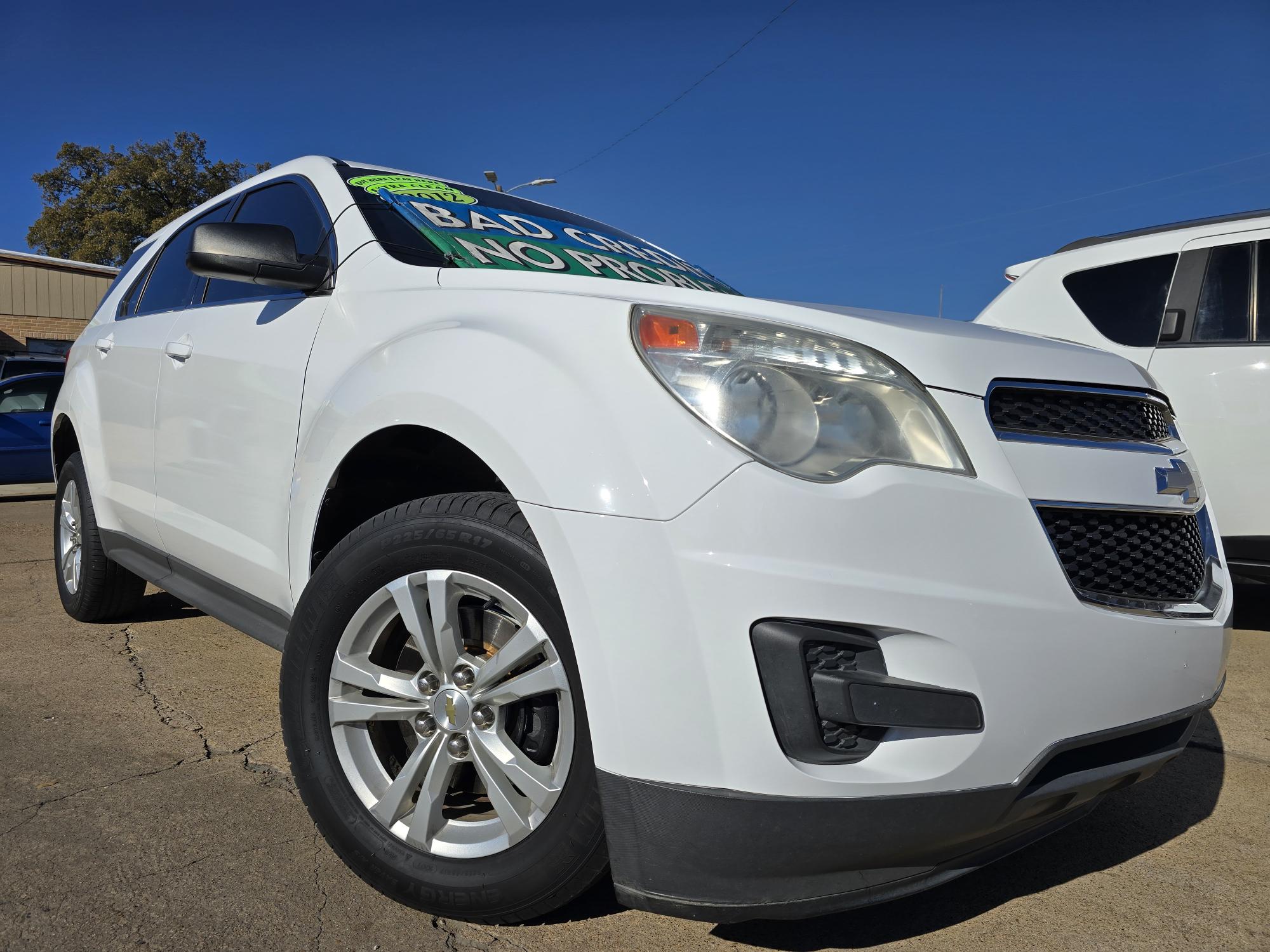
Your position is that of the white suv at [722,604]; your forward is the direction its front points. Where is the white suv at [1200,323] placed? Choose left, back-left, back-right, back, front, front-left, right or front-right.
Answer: left

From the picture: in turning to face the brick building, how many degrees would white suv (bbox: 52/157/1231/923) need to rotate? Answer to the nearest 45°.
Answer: approximately 180°

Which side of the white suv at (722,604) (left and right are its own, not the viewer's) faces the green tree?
back

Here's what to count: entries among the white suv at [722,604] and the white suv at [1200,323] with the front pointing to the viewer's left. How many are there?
0

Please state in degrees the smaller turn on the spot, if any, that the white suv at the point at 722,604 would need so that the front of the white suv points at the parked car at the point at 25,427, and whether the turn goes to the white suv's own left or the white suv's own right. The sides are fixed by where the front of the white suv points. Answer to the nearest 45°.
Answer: approximately 180°

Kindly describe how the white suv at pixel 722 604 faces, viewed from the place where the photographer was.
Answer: facing the viewer and to the right of the viewer

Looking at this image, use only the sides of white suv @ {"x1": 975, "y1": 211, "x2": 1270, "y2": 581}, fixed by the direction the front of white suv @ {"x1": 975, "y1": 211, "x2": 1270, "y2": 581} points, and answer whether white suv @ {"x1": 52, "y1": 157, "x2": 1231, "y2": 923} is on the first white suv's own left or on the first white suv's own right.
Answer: on the first white suv's own right

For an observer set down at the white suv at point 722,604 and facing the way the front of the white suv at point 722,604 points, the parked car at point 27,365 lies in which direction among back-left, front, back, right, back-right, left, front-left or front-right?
back

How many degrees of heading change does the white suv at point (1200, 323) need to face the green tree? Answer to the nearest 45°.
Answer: approximately 135° to its left

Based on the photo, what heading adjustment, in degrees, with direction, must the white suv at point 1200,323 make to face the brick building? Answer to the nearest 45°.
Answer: approximately 135° to its left

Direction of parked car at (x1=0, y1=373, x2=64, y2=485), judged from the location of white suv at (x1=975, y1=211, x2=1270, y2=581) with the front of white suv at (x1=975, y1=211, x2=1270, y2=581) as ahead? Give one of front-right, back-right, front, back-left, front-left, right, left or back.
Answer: back

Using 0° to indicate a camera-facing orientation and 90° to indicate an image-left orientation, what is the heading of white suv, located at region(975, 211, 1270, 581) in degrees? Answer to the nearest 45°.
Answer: approximately 270°
